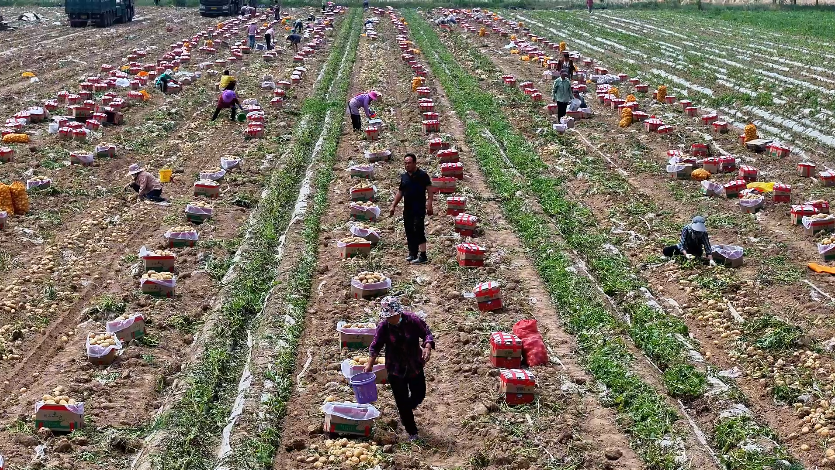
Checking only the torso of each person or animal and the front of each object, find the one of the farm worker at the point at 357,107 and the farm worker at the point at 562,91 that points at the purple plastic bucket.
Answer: the farm worker at the point at 562,91

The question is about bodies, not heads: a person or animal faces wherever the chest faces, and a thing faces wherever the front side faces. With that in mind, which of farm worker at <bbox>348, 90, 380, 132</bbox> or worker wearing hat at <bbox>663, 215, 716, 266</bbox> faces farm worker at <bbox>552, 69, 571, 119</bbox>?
farm worker at <bbox>348, 90, 380, 132</bbox>

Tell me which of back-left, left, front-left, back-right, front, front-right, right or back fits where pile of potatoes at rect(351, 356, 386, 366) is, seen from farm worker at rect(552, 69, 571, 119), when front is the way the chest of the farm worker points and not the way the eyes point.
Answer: front

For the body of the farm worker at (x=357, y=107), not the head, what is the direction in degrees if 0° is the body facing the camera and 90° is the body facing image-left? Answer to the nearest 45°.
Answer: approximately 270°

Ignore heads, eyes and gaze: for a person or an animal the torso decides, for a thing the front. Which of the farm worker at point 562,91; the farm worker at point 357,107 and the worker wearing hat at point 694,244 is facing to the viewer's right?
the farm worker at point 357,107

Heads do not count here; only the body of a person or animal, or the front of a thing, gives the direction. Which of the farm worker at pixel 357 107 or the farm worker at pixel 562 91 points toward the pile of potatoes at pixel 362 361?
the farm worker at pixel 562 91

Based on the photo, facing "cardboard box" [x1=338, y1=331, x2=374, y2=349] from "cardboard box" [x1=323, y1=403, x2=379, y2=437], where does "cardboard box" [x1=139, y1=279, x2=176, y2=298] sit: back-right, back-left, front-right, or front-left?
front-left

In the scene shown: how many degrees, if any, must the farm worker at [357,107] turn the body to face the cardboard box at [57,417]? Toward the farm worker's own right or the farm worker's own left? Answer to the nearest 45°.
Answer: approximately 90° to the farm worker's own right

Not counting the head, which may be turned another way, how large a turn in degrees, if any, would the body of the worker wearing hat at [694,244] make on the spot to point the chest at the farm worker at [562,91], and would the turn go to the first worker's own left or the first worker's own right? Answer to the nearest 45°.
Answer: approximately 180°

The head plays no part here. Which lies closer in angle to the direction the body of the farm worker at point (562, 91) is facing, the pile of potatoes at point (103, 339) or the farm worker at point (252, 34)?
the pile of potatoes

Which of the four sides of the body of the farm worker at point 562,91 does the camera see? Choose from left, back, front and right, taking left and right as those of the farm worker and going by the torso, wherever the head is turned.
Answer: front

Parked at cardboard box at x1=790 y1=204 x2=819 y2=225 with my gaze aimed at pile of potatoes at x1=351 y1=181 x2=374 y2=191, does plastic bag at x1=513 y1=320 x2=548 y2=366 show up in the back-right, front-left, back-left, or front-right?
front-left

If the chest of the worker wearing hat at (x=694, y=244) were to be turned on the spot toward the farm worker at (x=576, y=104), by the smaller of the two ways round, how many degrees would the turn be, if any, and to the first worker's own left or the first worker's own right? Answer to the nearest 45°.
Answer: approximately 180°
